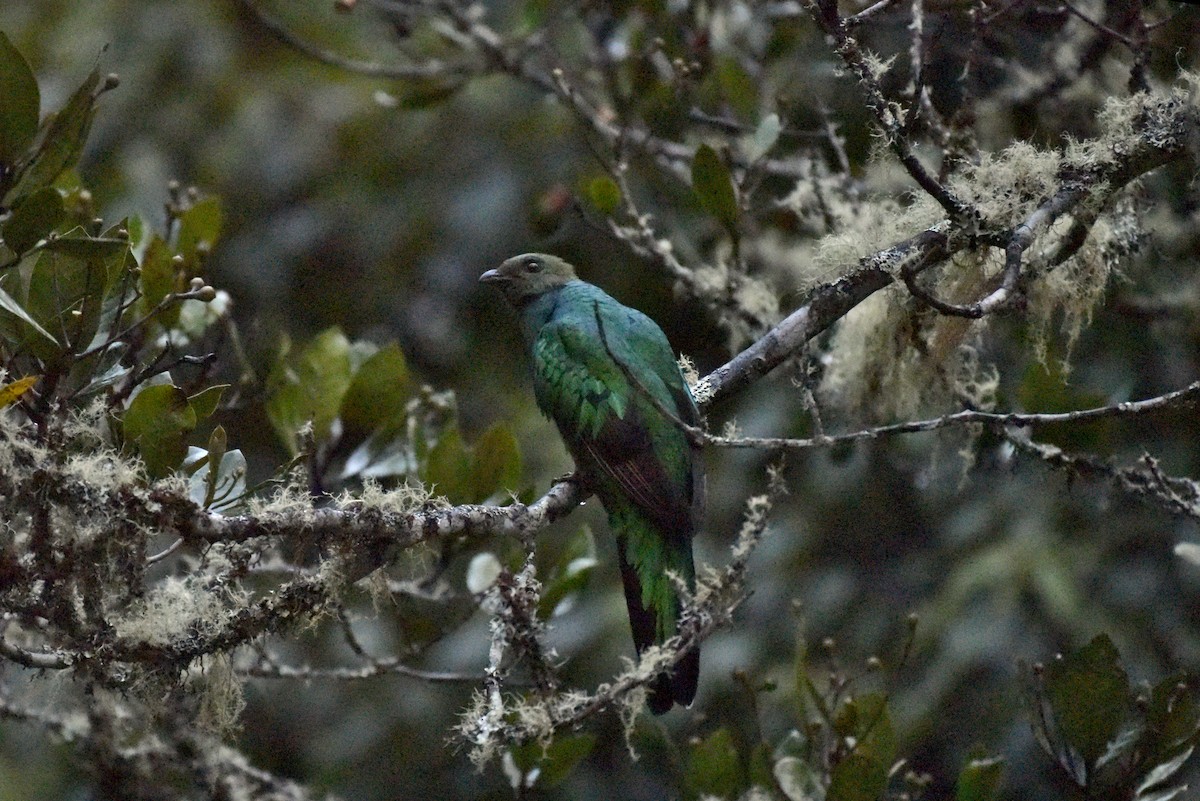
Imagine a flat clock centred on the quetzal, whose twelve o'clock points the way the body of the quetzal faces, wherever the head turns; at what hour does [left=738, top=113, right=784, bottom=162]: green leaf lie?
The green leaf is roughly at 2 o'clock from the quetzal.

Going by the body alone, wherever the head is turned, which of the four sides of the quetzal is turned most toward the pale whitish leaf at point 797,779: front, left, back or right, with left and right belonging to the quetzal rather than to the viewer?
back

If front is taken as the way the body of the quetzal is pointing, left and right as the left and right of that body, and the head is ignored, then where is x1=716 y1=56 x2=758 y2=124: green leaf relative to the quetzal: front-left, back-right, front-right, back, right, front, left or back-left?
front-right

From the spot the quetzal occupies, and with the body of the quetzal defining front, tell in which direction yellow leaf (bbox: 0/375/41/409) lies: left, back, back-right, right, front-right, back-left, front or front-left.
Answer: left

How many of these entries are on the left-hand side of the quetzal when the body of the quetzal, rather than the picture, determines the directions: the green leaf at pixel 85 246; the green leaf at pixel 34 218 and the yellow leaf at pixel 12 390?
3

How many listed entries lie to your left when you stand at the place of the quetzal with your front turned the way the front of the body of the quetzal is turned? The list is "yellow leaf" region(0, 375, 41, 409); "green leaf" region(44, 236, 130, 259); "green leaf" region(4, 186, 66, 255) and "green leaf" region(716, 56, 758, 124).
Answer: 3

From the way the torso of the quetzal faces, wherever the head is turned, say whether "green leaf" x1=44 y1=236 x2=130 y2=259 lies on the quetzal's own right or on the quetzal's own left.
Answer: on the quetzal's own left

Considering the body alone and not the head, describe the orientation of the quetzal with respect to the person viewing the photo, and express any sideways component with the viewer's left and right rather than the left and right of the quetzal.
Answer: facing away from the viewer and to the left of the viewer

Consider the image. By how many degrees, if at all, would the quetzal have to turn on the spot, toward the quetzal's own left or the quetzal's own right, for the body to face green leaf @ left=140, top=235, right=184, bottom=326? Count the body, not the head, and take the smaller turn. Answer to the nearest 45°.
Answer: approximately 45° to the quetzal's own left
